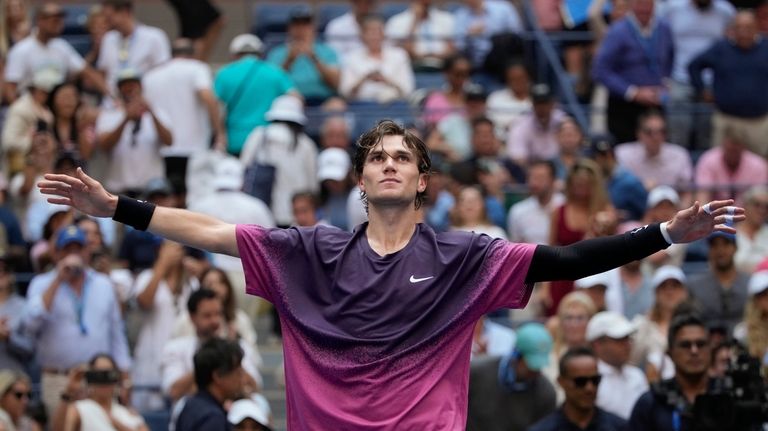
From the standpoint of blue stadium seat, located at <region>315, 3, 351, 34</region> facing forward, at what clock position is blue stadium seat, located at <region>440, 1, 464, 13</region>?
blue stadium seat, located at <region>440, 1, 464, 13</region> is roughly at 9 o'clock from blue stadium seat, located at <region>315, 3, 351, 34</region>.

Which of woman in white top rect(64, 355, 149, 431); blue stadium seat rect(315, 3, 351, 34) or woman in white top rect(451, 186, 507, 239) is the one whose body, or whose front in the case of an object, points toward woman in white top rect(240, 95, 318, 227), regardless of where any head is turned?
the blue stadium seat

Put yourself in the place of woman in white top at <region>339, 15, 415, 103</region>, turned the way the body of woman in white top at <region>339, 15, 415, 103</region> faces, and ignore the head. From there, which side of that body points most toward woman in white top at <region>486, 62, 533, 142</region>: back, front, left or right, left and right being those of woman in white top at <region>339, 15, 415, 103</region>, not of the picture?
left

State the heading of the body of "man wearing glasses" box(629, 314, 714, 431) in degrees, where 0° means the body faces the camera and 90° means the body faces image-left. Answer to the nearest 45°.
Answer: approximately 0°

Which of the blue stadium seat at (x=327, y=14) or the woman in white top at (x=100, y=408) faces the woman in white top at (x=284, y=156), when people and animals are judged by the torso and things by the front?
the blue stadium seat

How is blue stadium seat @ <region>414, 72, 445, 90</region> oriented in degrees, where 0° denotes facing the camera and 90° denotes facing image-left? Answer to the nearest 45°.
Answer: approximately 0°

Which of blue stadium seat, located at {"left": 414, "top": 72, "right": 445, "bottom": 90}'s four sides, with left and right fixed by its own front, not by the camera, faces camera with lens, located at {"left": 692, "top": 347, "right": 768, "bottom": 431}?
front
